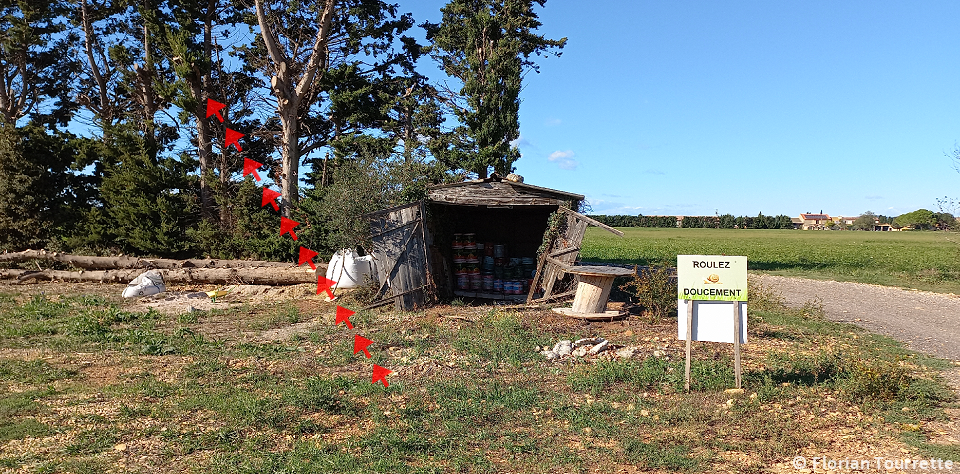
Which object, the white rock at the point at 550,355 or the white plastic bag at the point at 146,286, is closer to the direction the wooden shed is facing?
the white rock

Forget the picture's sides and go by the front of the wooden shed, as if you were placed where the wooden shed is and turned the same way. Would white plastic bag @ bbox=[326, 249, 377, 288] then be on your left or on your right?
on your right

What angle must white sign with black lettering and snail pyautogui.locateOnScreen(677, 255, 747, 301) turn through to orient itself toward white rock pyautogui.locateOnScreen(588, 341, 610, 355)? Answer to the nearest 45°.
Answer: approximately 135° to its right

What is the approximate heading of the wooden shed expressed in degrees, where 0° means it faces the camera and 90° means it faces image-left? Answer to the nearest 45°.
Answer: approximately 0°

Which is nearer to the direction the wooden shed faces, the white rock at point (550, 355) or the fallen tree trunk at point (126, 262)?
the white rock

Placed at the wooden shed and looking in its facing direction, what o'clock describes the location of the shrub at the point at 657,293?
The shrub is roughly at 10 o'clock from the wooden shed.

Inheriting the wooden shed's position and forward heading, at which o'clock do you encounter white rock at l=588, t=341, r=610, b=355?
The white rock is roughly at 11 o'clock from the wooden shed.

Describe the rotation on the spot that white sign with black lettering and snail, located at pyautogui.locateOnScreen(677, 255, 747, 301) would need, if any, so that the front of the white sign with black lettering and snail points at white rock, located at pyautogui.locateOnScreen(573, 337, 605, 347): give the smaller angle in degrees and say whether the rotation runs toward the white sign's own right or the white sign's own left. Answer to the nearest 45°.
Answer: approximately 135° to the white sign's own right

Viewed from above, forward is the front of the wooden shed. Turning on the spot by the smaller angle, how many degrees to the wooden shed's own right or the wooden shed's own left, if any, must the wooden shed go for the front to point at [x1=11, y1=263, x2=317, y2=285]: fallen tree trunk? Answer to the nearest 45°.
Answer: approximately 135° to the wooden shed's own right

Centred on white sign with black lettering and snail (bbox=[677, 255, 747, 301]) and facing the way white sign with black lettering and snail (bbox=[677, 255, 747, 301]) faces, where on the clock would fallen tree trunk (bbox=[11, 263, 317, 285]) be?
The fallen tree trunk is roughly at 4 o'clock from the white sign with black lettering and snail.

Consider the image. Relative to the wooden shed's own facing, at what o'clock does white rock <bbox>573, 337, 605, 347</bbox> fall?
The white rock is roughly at 11 o'clock from the wooden shed.
